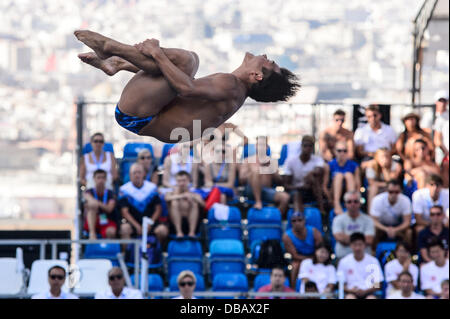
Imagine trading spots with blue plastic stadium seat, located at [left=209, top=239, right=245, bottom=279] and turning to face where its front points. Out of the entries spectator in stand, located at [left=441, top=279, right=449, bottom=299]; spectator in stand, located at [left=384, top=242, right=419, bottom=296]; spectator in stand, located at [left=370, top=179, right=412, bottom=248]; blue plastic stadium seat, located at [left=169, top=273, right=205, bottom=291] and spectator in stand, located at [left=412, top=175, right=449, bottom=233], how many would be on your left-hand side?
4

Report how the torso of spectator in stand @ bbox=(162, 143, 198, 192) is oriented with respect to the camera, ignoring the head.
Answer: toward the camera

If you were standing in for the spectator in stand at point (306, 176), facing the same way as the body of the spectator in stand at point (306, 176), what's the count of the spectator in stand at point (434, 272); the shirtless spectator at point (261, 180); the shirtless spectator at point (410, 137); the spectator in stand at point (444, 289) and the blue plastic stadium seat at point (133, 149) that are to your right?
2

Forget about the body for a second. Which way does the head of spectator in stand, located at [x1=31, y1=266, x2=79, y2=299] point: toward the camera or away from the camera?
toward the camera

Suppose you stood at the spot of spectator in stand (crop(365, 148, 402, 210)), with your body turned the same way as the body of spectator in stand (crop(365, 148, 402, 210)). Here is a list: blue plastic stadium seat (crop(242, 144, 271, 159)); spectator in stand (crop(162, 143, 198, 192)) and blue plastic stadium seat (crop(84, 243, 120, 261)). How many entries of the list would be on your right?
3

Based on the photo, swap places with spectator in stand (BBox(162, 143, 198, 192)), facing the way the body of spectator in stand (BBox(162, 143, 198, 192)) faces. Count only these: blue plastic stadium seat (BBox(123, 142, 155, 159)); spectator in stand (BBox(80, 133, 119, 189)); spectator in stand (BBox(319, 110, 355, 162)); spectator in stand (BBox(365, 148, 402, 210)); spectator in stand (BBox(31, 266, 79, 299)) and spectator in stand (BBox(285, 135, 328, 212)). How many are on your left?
3

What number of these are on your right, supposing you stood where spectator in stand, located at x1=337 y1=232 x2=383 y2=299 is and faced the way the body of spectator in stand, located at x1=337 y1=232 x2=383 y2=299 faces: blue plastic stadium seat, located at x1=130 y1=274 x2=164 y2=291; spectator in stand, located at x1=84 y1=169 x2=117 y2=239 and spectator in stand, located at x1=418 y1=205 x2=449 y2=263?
2

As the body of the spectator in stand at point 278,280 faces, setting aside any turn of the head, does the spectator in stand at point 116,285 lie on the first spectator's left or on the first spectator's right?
on the first spectator's right

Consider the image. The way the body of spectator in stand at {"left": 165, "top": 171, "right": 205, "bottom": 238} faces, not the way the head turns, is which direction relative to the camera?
toward the camera

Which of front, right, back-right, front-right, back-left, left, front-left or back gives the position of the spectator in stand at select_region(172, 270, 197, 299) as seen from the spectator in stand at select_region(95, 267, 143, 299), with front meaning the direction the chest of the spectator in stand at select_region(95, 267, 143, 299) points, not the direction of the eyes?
left

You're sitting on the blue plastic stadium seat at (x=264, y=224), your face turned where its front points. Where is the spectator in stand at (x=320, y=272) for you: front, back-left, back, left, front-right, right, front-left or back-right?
front-left

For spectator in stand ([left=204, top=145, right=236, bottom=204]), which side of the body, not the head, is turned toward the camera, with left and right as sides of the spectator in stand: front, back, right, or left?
front

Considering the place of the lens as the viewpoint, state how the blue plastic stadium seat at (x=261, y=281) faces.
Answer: facing the viewer

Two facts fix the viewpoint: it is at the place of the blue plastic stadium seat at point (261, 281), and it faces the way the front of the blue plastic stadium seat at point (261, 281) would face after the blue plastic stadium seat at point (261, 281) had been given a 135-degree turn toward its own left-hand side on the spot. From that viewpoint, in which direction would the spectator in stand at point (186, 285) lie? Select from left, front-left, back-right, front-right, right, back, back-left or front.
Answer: back

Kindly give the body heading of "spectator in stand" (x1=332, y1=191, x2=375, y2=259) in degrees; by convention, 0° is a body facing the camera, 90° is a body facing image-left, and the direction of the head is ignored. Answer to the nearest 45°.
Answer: approximately 0°
